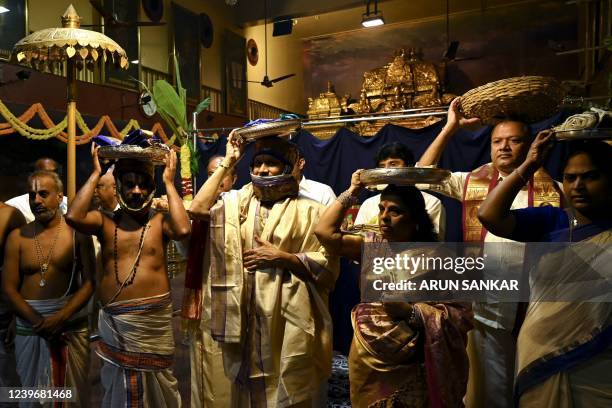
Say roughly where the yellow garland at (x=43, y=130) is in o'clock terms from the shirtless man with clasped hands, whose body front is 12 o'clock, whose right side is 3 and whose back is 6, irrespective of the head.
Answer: The yellow garland is roughly at 6 o'clock from the shirtless man with clasped hands.

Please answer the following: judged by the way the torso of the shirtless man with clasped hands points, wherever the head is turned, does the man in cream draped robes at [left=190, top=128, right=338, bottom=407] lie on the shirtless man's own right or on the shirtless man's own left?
on the shirtless man's own left

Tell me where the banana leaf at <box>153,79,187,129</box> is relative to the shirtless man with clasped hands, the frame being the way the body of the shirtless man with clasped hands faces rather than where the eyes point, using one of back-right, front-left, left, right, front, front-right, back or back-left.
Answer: back-left

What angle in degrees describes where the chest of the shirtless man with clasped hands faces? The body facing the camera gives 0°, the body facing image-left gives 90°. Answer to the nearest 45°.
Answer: approximately 0°

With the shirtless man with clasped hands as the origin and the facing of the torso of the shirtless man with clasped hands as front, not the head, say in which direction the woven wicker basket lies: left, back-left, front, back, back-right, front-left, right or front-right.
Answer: front-left

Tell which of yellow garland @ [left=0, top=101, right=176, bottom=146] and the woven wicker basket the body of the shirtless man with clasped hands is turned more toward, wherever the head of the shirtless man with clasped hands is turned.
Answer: the woven wicker basket

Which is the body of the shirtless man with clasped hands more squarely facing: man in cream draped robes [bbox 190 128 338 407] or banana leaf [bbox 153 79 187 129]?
the man in cream draped robes

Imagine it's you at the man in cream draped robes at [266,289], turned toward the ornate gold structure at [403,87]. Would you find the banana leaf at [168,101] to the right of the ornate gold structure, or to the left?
left

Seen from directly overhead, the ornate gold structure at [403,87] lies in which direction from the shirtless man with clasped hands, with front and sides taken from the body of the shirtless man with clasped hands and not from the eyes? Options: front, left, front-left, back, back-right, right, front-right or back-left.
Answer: back-left

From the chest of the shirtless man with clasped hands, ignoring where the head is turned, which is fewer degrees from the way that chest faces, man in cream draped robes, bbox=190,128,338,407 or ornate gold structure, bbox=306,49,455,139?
the man in cream draped robes

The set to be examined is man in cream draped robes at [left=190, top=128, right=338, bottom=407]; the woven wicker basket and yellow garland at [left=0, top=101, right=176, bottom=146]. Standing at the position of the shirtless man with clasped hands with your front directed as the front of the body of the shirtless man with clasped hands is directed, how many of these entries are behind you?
1
